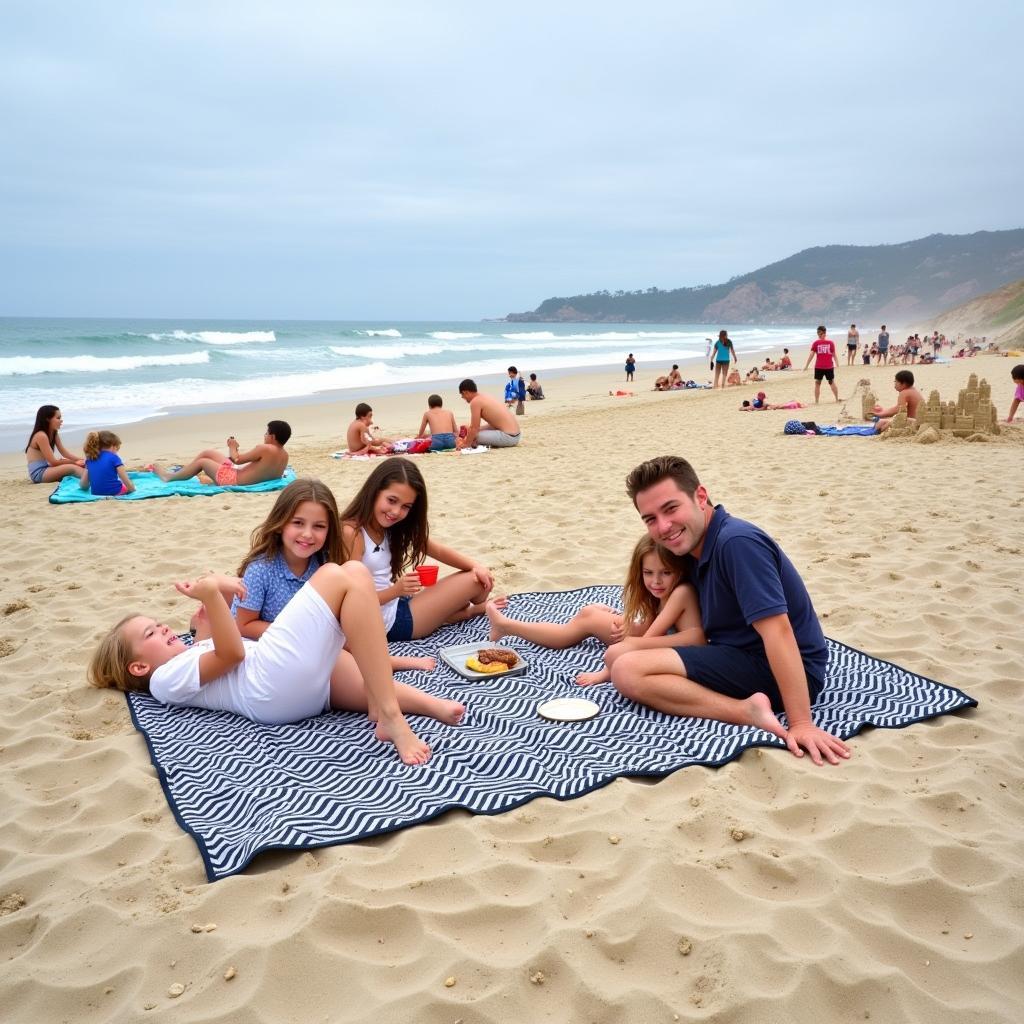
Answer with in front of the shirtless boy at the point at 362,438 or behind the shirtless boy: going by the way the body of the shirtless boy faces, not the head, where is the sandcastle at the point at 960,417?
in front

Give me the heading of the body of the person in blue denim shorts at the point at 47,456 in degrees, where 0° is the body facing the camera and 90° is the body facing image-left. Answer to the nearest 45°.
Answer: approximately 270°

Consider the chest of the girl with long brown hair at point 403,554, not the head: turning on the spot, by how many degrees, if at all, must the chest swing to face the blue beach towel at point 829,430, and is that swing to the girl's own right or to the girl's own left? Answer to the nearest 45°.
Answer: approximately 90° to the girl's own left

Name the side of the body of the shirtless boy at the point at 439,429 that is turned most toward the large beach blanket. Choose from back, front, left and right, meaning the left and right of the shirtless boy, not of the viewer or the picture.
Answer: back

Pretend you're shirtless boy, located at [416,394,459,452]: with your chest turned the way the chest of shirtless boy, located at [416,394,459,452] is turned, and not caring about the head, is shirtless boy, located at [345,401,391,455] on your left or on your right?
on your left

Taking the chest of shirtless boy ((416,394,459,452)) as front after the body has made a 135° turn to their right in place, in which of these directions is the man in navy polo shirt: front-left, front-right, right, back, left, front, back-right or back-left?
front-right

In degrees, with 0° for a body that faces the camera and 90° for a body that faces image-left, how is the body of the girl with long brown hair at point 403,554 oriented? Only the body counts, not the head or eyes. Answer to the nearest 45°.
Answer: approximately 315°

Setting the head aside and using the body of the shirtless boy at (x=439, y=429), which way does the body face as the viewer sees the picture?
away from the camera

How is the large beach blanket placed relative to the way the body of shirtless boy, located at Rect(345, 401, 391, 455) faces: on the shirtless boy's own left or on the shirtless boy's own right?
on the shirtless boy's own right

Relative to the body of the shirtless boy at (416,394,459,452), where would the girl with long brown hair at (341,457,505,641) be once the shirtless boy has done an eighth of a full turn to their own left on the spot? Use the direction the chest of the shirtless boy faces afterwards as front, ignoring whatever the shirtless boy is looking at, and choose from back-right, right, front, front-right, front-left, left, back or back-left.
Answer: back-left

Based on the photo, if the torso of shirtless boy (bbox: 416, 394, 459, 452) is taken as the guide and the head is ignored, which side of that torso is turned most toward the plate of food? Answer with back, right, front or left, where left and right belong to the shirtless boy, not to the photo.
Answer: back
